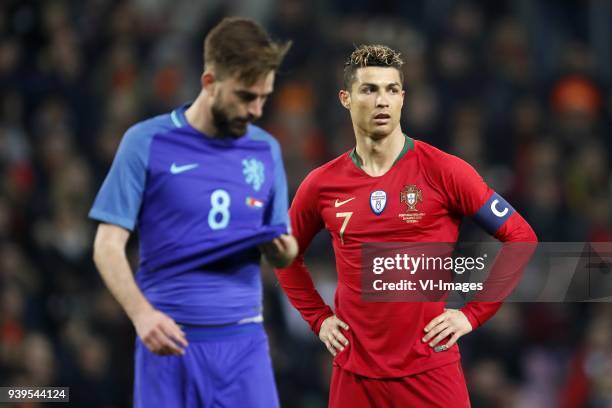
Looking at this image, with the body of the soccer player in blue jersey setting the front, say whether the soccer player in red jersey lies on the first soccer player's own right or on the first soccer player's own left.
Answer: on the first soccer player's own left

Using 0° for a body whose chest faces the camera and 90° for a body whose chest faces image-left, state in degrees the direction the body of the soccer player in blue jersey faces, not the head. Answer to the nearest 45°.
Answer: approximately 315°

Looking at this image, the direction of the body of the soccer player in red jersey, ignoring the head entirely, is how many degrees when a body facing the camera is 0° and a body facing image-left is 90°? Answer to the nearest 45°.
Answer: approximately 0°

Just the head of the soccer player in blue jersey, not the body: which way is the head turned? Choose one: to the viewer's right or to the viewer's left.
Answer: to the viewer's right

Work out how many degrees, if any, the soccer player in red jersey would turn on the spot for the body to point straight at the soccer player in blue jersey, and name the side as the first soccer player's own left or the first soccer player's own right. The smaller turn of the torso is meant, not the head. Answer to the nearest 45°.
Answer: approximately 45° to the first soccer player's own right
